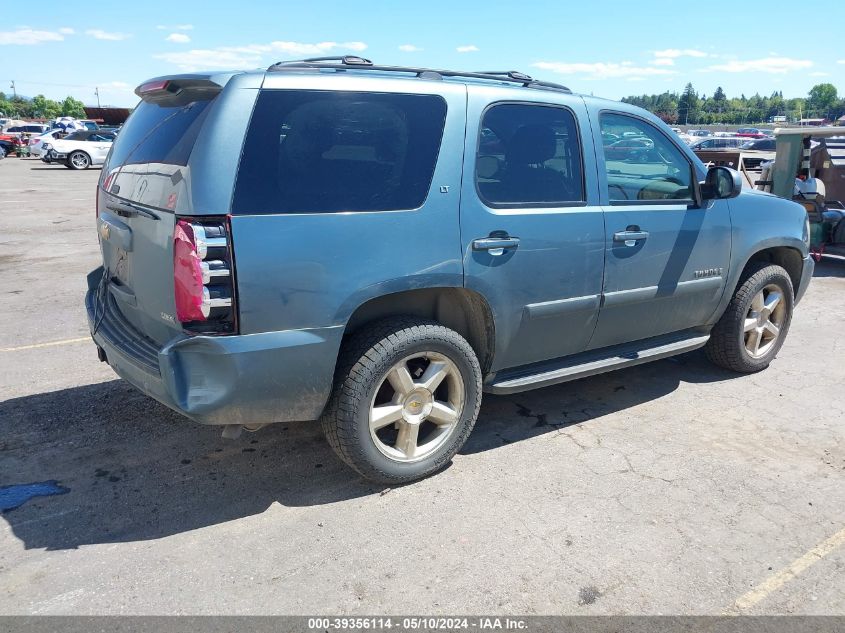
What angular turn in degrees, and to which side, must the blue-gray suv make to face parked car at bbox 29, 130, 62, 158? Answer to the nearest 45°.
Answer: approximately 90° to its left

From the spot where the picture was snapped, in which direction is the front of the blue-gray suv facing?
facing away from the viewer and to the right of the viewer

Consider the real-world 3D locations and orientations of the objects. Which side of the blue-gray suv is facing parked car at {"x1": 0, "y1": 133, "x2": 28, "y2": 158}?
left

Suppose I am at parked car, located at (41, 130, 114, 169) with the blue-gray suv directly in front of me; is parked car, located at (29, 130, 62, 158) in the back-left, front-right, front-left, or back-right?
back-right
